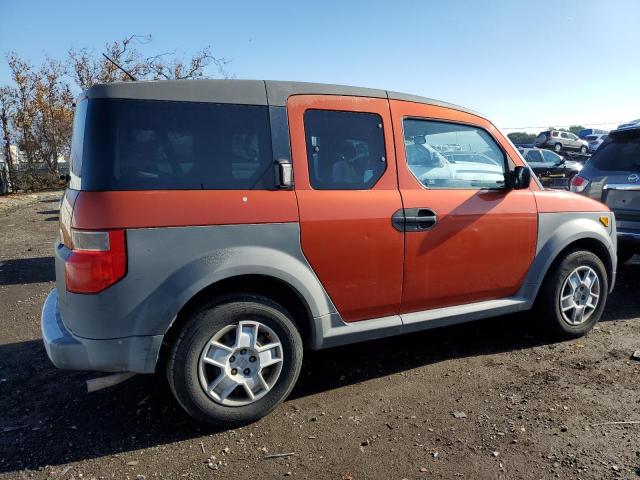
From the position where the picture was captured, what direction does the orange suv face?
facing away from the viewer and to the right of the viewer

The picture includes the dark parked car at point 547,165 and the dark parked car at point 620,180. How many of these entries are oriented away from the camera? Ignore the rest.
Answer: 1

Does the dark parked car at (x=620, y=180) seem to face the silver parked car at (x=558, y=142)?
yes

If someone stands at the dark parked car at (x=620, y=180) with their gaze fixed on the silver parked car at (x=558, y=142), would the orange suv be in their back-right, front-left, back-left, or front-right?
back-left

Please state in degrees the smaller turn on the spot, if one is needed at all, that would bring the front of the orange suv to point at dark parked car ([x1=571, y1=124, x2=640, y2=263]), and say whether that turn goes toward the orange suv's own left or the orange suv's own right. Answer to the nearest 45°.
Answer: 0° — it already faces it

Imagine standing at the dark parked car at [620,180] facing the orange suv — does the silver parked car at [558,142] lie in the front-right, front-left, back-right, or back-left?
back-right

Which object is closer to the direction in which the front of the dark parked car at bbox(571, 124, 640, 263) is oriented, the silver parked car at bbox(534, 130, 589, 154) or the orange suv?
the silver parked car

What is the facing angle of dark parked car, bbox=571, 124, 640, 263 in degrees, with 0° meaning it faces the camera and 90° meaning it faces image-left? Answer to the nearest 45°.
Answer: approximately 180°

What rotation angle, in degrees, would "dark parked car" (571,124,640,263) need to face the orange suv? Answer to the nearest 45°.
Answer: approximately 135° to its left
